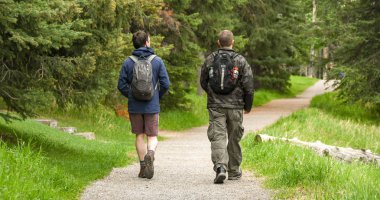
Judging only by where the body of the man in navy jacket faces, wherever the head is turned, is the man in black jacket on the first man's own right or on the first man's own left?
on the first man's own right

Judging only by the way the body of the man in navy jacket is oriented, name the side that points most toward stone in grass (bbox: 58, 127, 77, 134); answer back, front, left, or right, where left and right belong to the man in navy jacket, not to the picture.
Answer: front

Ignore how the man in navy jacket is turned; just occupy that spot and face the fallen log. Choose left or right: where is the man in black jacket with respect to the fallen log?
right

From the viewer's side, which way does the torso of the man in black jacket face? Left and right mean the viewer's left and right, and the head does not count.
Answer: facing away from the viewer

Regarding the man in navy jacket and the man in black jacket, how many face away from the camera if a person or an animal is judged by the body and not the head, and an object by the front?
2

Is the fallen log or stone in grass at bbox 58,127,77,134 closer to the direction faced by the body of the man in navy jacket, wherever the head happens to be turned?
the stone in grass

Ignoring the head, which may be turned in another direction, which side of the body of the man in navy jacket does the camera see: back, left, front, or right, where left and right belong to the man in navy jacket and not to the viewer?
back

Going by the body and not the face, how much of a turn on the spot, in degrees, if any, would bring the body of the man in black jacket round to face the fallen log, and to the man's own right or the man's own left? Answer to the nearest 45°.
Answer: approximately 45° to the man's own right

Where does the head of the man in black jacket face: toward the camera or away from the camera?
away from the camera

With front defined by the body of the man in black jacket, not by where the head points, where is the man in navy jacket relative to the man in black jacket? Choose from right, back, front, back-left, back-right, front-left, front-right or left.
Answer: left
